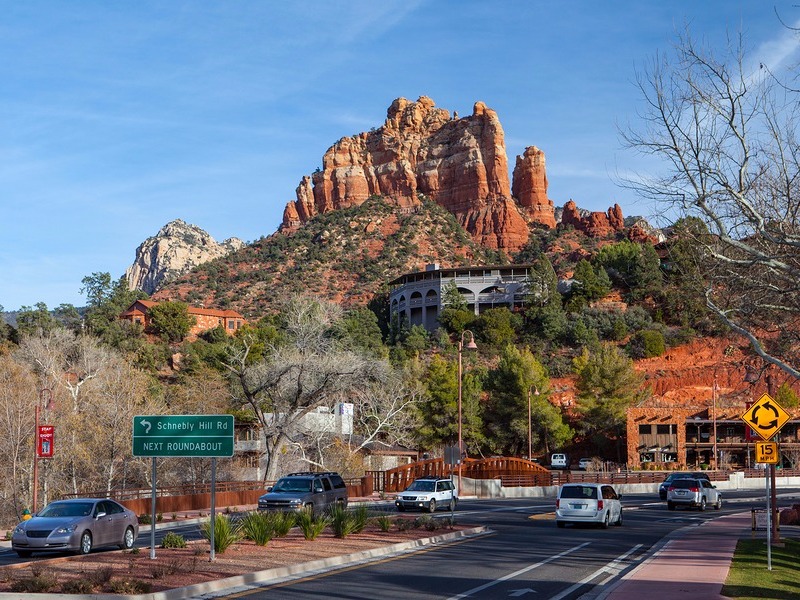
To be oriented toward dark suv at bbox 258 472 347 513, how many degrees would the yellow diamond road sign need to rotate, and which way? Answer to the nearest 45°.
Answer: approximately 135° to its right

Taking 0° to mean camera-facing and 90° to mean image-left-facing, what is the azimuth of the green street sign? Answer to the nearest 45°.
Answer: approximately 0°

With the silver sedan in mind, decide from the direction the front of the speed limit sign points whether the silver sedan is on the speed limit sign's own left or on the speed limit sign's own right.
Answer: on the speed limit sign's own right

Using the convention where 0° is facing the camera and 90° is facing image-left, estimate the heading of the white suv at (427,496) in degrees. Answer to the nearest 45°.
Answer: approximately 45°

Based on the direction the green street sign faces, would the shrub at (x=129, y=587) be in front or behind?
in front

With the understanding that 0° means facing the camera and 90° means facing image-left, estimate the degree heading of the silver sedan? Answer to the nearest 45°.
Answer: approximately 45°

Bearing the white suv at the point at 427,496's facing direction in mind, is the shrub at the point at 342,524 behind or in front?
in front
